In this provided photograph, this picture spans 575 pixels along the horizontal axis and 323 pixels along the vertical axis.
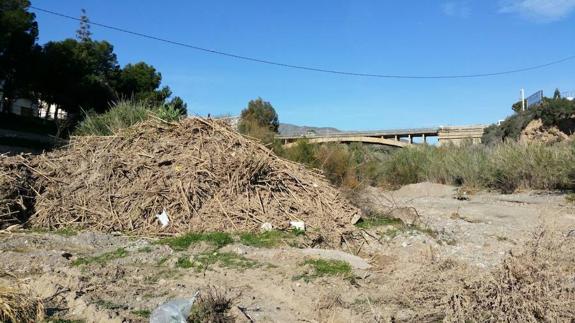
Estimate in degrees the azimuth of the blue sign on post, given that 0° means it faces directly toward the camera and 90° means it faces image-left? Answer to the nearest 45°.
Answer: approximately 45°

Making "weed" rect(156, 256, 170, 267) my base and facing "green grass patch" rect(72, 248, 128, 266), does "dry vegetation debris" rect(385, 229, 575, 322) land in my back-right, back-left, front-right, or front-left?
back-left

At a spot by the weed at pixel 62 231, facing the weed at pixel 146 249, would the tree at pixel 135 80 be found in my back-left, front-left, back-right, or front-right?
back-left

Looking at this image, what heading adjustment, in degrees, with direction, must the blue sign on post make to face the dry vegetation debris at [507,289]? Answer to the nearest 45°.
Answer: approximately 45° to its left

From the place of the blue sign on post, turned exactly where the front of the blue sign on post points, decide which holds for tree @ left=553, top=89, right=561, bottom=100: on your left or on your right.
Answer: on your left
